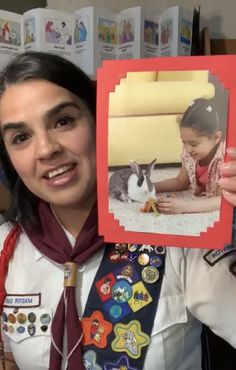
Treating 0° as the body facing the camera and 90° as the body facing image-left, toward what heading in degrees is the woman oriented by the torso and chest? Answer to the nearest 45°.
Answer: approximately 0°
